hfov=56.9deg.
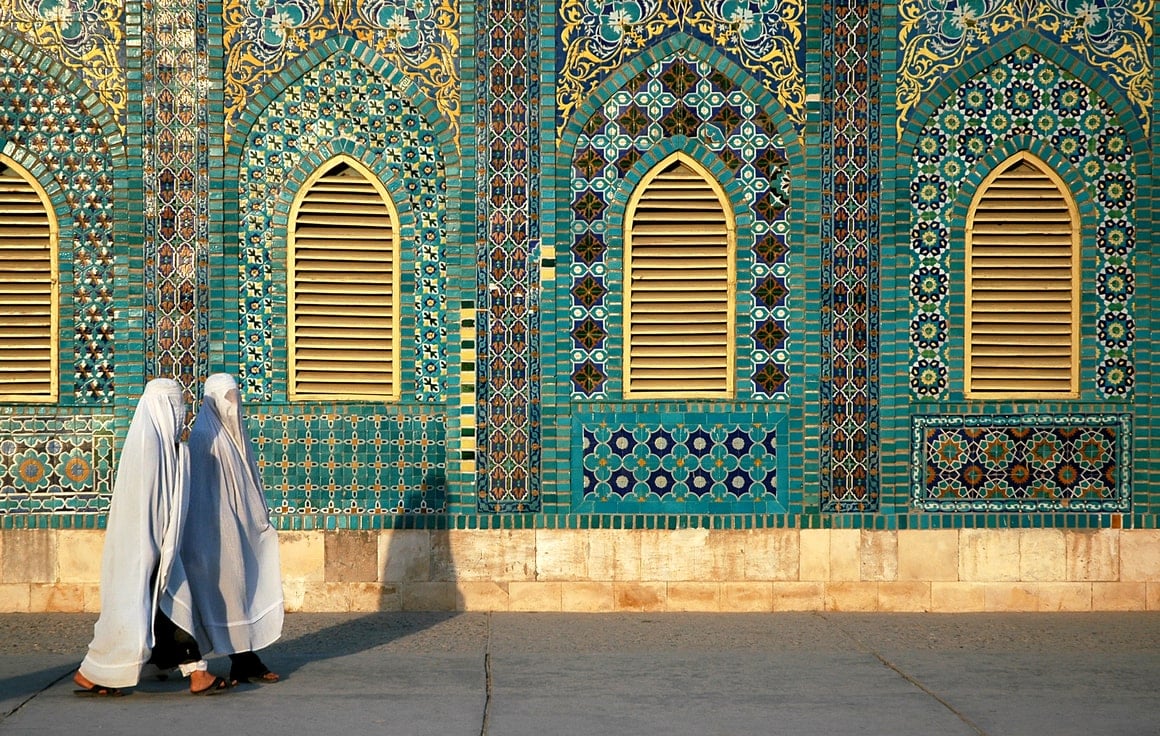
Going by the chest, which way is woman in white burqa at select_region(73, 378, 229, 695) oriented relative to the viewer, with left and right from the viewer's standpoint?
facing to the right of the viewer
